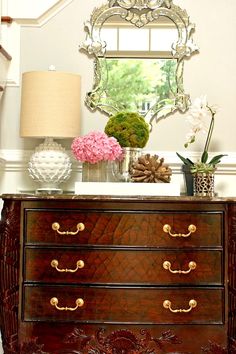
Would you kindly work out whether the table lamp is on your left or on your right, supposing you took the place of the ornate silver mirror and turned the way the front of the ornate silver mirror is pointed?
on your right

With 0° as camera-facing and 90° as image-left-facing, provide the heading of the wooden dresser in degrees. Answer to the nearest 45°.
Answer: approximately 0°

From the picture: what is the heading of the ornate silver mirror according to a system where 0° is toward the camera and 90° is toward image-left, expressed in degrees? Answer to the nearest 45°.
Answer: approximately 0°

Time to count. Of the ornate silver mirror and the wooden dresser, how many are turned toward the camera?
2
